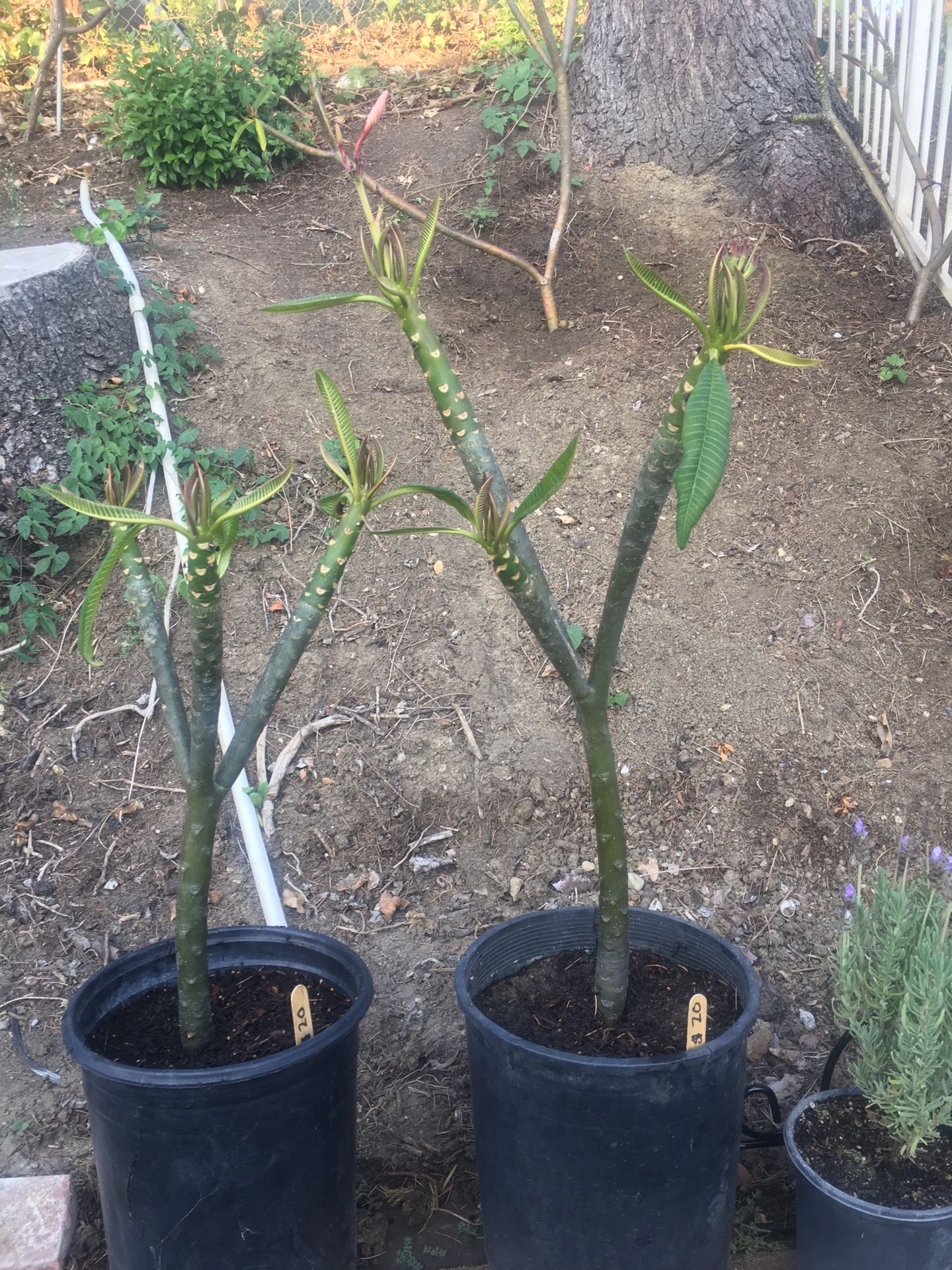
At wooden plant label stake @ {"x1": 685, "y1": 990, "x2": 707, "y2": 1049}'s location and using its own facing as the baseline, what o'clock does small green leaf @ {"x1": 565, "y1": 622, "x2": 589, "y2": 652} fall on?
The small green leaf is roughly at 6 o'clock from the wooden plant label stake.

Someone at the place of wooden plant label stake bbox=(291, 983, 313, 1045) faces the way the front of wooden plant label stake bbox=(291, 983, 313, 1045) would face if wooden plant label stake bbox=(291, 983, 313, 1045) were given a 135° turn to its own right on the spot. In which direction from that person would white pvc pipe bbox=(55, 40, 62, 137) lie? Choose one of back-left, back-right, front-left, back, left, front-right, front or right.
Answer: front-right

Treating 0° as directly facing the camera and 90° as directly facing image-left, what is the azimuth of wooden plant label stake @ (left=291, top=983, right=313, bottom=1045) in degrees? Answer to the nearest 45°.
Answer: approximately 0°

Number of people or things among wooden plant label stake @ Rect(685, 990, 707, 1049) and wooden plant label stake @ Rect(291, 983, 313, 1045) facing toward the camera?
2
